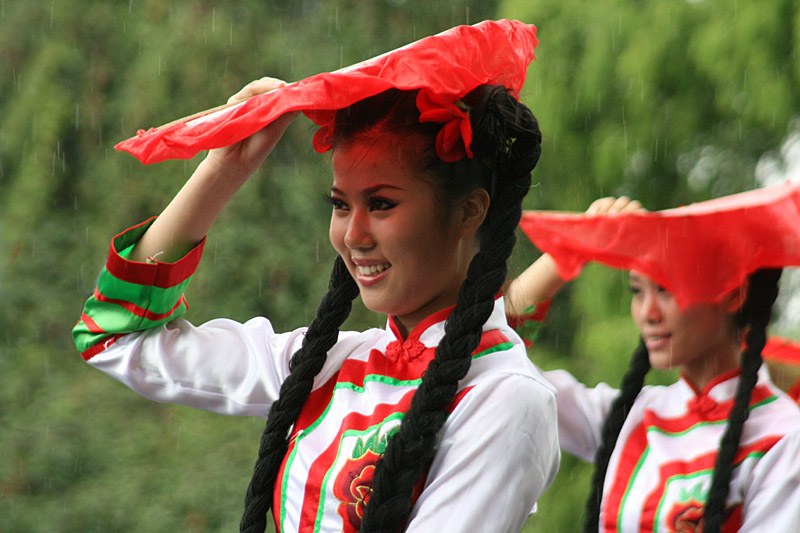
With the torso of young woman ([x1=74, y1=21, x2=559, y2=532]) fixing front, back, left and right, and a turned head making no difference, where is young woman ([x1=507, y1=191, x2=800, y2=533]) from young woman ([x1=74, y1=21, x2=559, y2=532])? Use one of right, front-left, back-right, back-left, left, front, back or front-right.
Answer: back

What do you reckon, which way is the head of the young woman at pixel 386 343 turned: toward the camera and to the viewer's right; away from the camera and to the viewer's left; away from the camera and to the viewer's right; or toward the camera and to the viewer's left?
toward the camera and to the viewer's left

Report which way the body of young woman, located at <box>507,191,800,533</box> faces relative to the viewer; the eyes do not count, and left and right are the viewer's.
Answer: facing the viewer and to the left of the viewer

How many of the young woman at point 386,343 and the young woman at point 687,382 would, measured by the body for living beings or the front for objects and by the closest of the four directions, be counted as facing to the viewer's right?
0

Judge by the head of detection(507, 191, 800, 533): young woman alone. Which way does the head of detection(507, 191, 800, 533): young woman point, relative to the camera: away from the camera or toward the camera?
toward the camera

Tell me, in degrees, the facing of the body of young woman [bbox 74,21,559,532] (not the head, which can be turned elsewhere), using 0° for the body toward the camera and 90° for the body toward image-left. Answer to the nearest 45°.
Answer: approximately 45°

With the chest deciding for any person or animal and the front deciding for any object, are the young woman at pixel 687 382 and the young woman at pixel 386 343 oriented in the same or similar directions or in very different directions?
same or similar directions

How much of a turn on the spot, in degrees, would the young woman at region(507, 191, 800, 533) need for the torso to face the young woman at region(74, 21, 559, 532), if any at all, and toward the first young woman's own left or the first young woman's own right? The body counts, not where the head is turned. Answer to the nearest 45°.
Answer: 0° — they already face them
